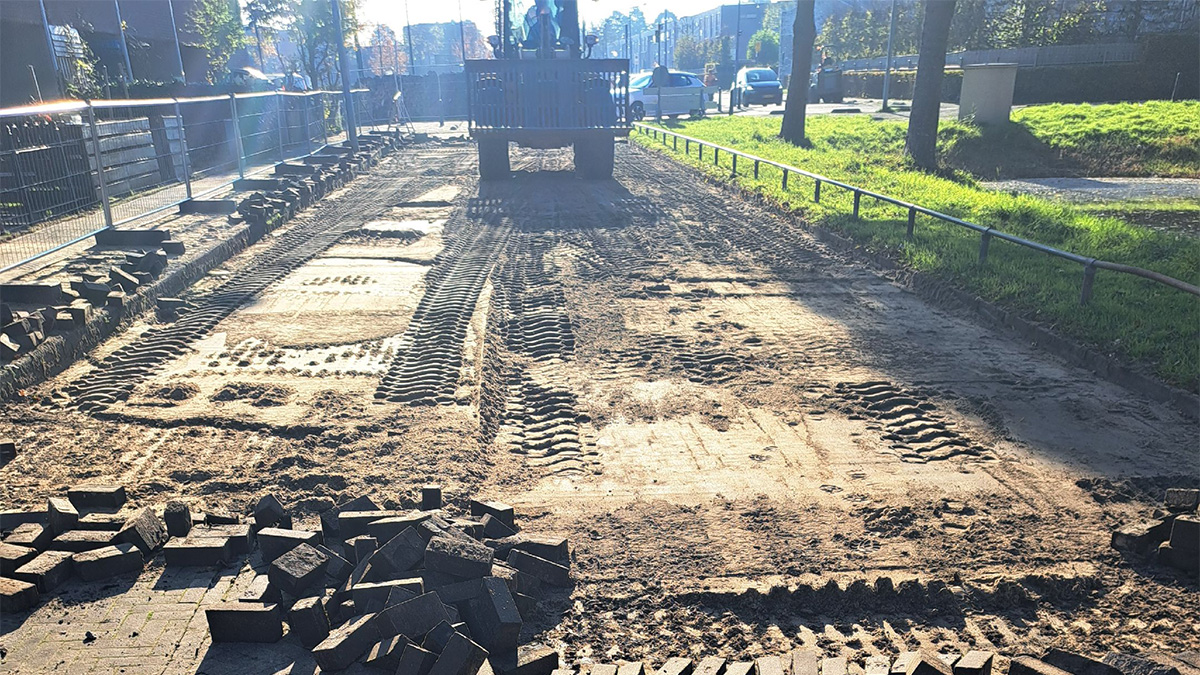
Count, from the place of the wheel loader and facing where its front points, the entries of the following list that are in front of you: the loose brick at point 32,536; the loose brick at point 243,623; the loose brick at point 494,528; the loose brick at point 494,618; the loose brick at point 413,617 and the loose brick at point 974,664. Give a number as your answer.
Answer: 6

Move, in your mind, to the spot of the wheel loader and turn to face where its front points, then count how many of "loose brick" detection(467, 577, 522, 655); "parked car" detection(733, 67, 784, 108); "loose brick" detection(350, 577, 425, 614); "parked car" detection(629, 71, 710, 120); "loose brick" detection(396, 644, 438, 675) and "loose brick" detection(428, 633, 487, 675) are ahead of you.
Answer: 4

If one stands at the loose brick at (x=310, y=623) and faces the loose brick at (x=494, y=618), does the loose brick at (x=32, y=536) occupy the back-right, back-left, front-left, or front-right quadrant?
back-left

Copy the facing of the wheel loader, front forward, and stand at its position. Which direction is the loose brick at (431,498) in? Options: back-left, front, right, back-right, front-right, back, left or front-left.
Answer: front

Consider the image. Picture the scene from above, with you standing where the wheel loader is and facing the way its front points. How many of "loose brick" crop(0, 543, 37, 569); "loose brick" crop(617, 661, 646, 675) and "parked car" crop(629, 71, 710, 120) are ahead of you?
2

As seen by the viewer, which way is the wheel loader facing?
toward the camera

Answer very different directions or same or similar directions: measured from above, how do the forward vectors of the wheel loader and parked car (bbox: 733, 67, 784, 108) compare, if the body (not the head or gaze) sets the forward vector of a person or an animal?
same or similar directions

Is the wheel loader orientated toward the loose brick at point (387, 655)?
yes

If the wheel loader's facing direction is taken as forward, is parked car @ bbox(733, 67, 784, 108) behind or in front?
behind

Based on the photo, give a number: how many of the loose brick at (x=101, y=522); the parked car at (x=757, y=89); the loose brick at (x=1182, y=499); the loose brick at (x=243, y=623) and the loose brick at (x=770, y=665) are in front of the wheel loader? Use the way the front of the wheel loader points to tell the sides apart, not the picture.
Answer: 4

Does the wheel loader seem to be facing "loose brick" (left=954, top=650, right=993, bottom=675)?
yes
